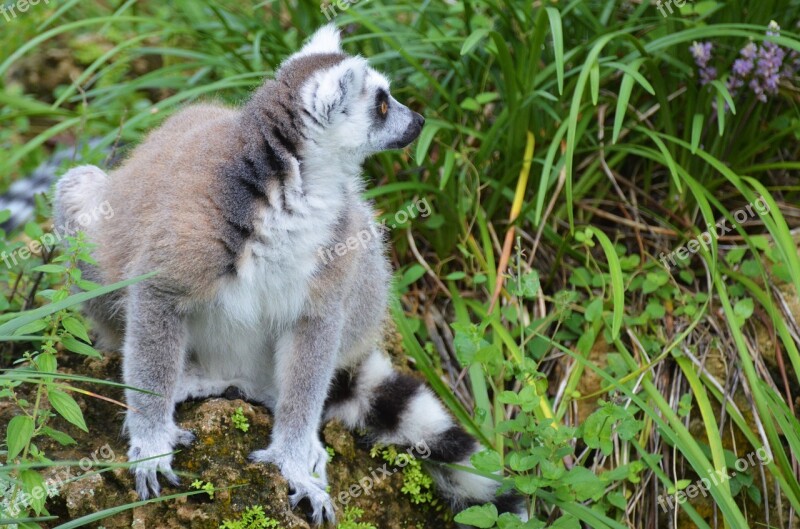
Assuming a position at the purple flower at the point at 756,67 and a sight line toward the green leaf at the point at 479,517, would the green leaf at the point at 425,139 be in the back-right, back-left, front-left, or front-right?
front-right

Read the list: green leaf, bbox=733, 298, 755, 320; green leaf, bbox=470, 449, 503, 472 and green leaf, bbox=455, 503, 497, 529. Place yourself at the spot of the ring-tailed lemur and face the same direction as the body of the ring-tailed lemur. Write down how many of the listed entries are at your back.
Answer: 0

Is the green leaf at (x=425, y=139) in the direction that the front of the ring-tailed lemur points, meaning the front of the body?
no

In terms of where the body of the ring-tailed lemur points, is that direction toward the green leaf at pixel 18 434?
no

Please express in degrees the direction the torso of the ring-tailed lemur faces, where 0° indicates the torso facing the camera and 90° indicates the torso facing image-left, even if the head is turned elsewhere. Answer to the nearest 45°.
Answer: approximately 315°

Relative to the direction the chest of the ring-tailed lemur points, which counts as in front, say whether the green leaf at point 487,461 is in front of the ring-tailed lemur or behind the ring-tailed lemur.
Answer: in front

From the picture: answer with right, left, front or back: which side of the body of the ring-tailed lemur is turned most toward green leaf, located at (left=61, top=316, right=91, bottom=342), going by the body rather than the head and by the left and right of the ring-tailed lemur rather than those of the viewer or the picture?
right

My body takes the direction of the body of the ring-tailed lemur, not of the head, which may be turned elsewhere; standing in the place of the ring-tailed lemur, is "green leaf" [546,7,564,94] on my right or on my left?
on my left

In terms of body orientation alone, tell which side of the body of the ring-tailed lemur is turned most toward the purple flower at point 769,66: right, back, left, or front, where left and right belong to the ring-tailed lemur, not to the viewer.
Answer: left

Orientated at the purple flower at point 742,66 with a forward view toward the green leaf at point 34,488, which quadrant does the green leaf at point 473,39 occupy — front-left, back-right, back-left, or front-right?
front-right

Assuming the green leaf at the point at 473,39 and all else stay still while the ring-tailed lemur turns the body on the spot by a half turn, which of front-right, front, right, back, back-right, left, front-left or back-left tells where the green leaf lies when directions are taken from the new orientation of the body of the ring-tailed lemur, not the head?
right

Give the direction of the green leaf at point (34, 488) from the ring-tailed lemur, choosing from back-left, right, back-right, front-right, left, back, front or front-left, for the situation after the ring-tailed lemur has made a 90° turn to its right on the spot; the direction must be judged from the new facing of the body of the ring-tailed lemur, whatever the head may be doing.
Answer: front
